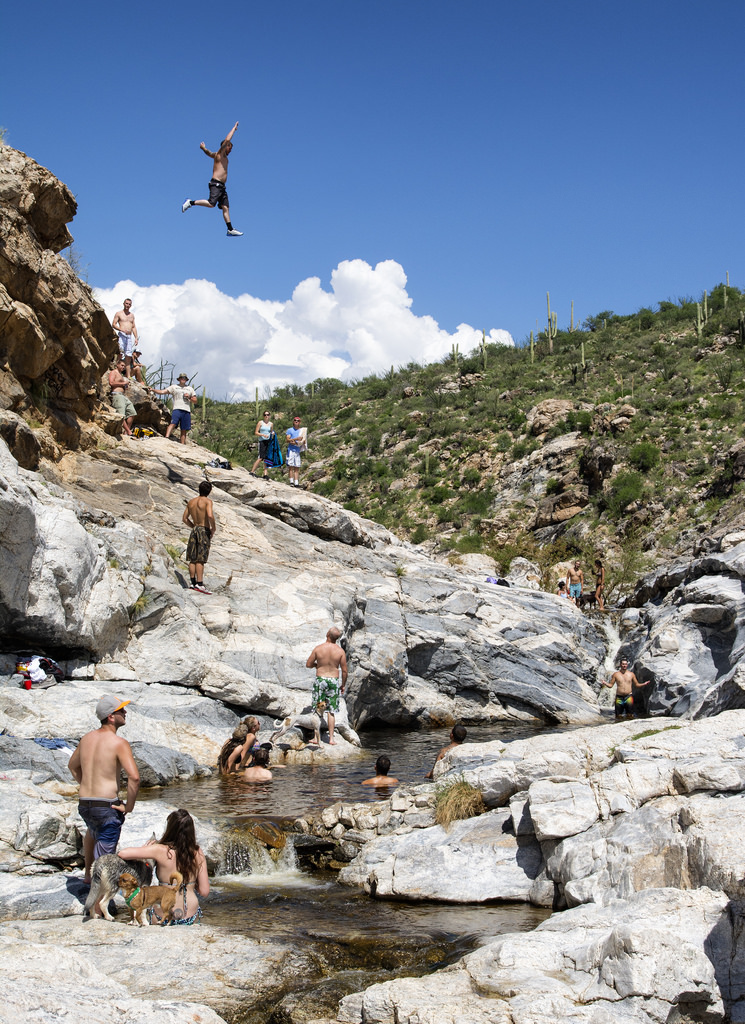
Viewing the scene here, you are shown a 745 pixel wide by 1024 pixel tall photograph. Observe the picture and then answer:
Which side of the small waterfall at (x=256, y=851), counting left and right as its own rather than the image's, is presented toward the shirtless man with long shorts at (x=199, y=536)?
back

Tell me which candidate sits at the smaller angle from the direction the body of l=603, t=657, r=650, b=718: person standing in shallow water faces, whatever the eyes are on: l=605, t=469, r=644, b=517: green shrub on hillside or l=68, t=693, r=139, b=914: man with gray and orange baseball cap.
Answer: the man with gray and orange baseball cap

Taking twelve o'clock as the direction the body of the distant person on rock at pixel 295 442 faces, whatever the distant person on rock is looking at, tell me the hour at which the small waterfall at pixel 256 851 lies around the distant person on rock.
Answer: The small waterfall is roughly at 12 o'clock from the distant person on rock.

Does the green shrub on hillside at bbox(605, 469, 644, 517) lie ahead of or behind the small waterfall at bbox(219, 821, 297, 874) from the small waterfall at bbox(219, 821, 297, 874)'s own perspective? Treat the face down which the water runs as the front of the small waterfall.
behind

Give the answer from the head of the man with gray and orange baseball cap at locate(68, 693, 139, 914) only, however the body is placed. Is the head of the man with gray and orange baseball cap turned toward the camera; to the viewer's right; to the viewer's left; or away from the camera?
to the viewer's right

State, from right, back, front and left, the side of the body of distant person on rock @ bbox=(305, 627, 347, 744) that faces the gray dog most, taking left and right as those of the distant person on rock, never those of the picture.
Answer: back
